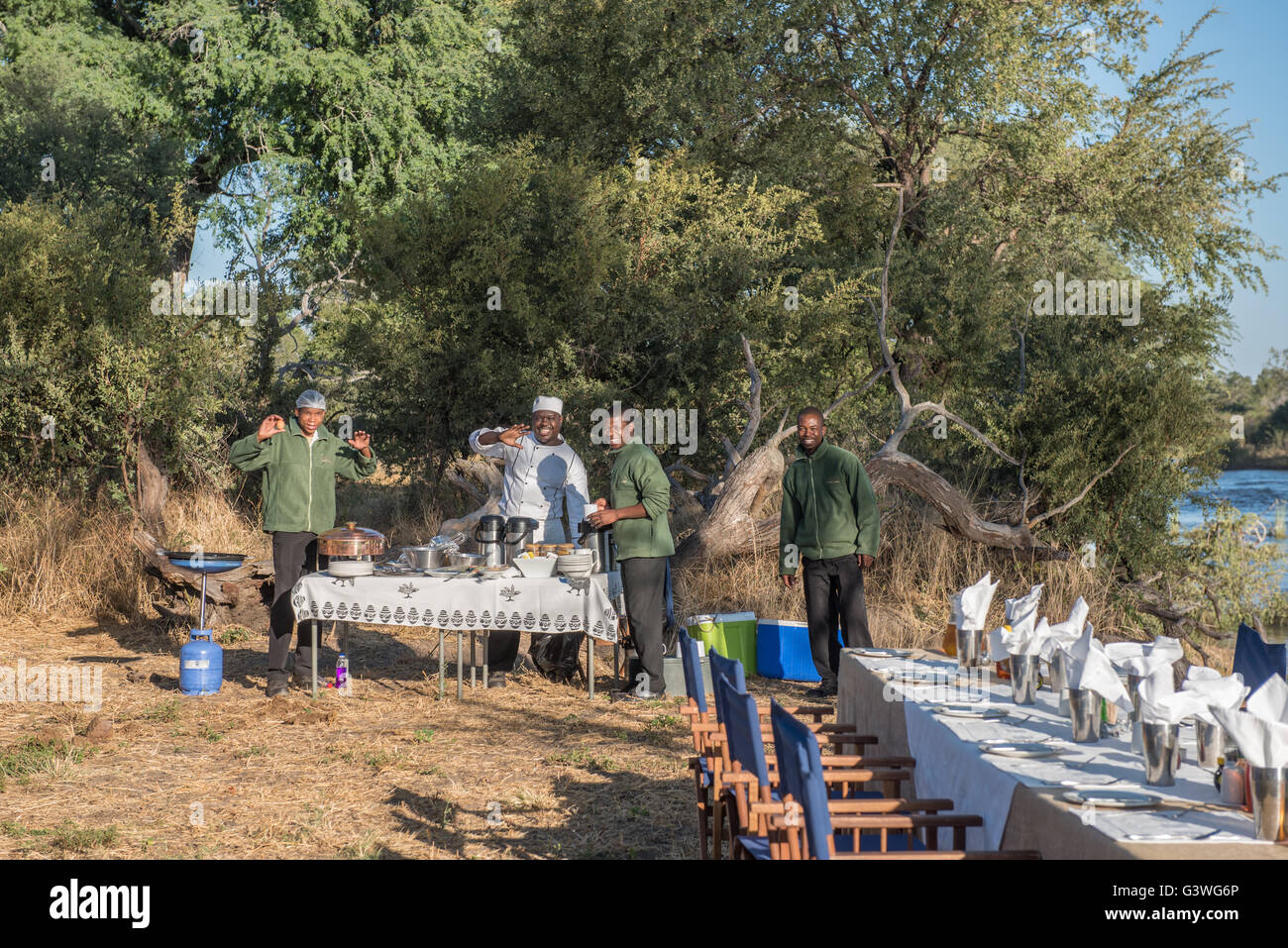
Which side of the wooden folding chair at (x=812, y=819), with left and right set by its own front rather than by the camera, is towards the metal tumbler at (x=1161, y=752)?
front

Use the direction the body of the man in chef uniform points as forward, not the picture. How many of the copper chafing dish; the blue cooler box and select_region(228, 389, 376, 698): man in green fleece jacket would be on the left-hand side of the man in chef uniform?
1

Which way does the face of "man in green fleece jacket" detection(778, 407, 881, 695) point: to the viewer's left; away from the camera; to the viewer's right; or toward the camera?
toward the camera

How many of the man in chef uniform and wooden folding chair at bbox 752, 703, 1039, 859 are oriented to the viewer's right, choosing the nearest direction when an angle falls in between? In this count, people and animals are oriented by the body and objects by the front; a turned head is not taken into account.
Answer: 1

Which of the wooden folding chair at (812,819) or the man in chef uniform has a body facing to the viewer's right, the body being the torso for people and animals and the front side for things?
the wooden folding chair

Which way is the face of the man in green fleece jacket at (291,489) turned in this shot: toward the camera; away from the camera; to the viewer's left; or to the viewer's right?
toward the camera

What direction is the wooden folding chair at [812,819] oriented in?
to the viewer's right

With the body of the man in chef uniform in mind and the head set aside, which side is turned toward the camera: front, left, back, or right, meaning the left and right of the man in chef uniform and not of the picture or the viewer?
front

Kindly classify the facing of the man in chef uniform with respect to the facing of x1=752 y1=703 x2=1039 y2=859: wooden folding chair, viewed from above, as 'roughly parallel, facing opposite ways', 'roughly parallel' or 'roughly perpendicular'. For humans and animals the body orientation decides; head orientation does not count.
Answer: roughly perpendicular

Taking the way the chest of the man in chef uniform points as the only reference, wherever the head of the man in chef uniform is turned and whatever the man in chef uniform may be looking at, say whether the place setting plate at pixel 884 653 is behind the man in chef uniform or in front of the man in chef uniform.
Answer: in front

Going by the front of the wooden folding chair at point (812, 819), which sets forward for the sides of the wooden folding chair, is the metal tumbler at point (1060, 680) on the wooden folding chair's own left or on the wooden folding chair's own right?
on the wooden folding chair's own left

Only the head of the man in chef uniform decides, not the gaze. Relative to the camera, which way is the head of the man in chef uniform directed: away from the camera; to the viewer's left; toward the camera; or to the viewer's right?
toward the camera
